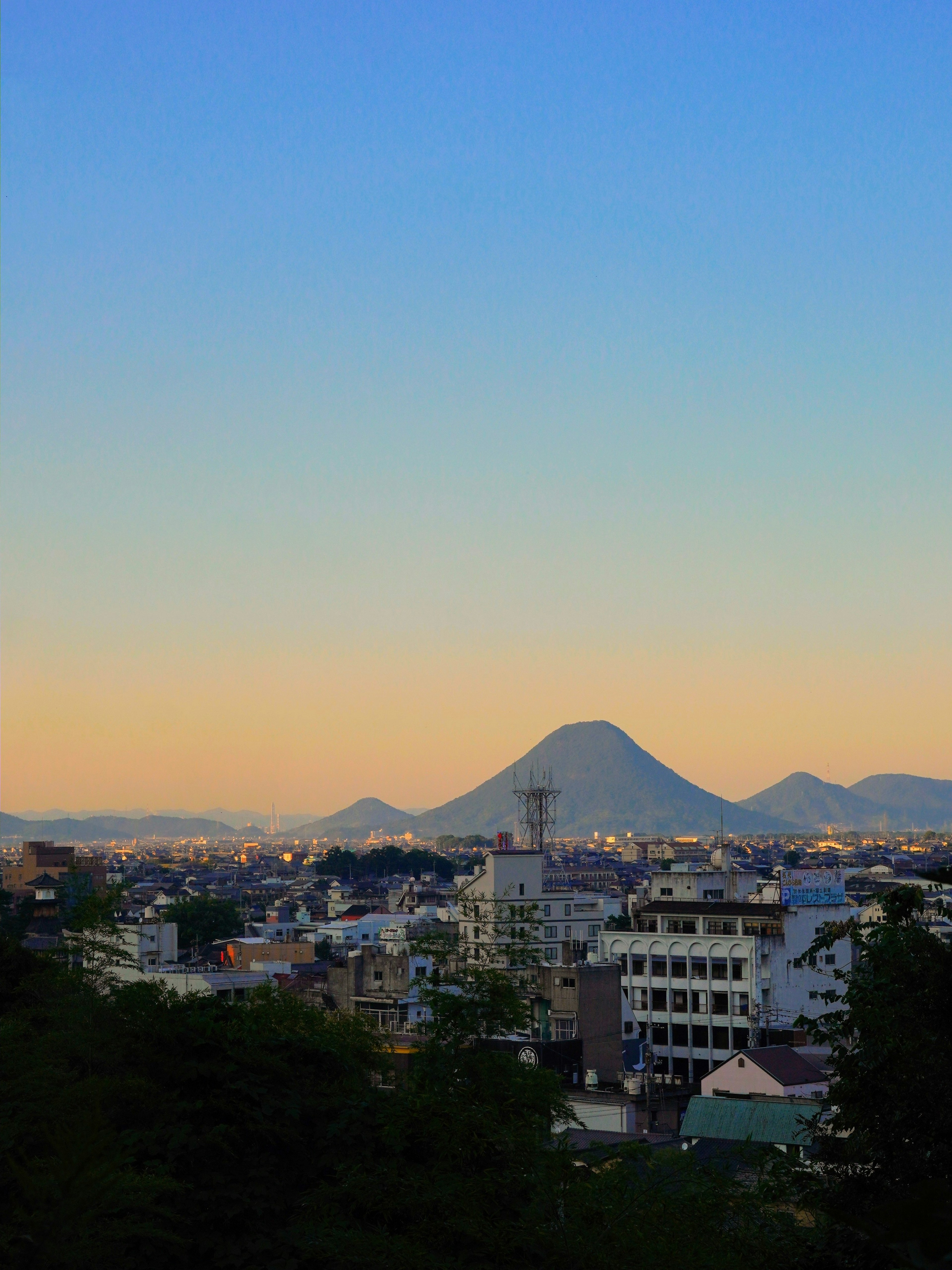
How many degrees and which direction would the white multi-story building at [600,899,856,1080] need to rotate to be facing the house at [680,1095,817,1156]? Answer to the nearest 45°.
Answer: approximately 45° to its left

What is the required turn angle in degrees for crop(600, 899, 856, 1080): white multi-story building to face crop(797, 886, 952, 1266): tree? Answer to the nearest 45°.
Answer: approximately 45° to its left

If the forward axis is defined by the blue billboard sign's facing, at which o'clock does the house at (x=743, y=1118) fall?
The house is roughly at 12 o'clock from the blue billboard sign.

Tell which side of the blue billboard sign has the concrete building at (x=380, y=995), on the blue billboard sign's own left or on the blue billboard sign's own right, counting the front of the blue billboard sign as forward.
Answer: on the blue billboard sign's own right

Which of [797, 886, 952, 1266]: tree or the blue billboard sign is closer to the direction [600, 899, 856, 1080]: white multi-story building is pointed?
the tree

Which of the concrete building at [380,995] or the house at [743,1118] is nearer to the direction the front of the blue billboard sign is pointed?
the house

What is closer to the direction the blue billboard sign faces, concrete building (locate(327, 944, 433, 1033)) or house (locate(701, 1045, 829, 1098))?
the house

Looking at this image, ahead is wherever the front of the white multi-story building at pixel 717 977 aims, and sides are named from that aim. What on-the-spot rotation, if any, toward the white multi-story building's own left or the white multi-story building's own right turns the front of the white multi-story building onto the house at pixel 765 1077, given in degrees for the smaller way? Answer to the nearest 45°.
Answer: approximately 45° to the white multi-story building's own left

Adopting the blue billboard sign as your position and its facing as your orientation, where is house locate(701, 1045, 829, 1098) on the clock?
The house is roughly at 12 o'clock from the blue billboard sign.

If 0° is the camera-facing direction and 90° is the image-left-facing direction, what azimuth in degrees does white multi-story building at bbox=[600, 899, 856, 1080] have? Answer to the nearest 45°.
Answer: approximately 45°
